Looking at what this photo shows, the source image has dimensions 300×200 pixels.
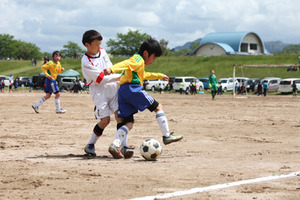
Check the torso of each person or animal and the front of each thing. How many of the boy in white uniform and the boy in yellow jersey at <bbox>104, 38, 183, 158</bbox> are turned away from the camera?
0

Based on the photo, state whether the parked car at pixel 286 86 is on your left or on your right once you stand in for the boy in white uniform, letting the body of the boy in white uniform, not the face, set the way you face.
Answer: on your left

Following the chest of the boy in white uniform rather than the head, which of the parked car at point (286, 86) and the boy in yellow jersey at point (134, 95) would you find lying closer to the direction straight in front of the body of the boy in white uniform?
the boy in yellow jersey

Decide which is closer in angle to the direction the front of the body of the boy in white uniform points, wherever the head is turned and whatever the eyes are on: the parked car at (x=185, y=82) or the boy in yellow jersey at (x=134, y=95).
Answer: the boy in yellow jersey

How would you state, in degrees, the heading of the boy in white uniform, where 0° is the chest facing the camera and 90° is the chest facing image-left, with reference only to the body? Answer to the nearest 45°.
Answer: approximately 315°

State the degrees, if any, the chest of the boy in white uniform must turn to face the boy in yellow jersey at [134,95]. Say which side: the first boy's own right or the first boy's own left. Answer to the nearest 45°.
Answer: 0° — they already face them
